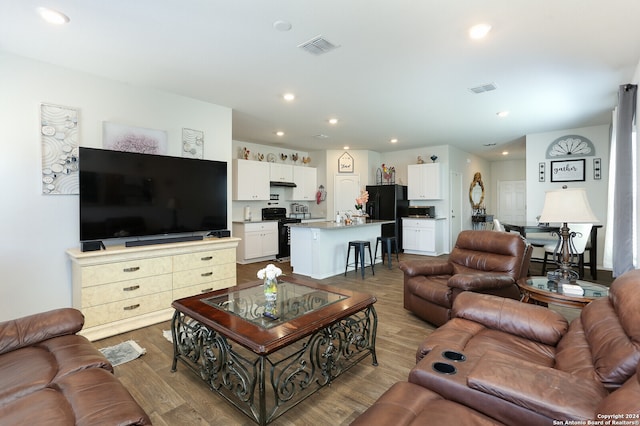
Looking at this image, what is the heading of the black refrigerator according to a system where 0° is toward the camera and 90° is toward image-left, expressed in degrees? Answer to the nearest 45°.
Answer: approximately 45°

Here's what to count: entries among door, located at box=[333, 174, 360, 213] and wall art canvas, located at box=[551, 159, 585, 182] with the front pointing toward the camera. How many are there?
2

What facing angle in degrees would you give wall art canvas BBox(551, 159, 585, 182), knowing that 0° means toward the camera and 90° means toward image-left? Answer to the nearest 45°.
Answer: approximately 0°

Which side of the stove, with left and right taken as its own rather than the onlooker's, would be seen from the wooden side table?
front

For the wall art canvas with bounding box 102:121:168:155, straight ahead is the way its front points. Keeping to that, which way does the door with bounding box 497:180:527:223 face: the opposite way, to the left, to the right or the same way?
to the right

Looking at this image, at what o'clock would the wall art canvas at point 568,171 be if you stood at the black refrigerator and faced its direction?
The wall art canvas is roughly at 8 o'clock from the black refrigerator.

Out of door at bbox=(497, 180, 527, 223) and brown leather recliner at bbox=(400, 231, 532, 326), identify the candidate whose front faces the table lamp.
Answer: the door

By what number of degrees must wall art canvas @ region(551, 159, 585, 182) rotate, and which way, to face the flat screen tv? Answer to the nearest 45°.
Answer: approximately 45° to its right

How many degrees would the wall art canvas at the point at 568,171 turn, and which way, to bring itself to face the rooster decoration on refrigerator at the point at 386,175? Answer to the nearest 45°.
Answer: approximately 90° to its right

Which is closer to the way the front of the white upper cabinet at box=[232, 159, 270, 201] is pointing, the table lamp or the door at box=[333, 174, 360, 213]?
the table lamp

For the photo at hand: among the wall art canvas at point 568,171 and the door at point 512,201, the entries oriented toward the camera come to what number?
2

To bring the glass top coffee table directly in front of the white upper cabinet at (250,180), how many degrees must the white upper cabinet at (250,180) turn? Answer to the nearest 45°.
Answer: approximately 45° to its right

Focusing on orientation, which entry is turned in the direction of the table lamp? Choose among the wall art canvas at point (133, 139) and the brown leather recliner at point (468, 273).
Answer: the wall art canvas

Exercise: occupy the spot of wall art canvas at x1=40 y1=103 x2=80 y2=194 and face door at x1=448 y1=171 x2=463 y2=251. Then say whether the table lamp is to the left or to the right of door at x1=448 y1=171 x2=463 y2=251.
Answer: right

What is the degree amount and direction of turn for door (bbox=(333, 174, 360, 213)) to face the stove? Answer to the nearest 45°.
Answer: approximately 45° to its right

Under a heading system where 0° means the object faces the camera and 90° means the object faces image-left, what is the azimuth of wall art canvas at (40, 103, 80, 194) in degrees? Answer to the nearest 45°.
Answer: approximately 315°

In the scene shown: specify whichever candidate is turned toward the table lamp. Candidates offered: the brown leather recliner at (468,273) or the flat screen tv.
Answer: the flat screen tv
